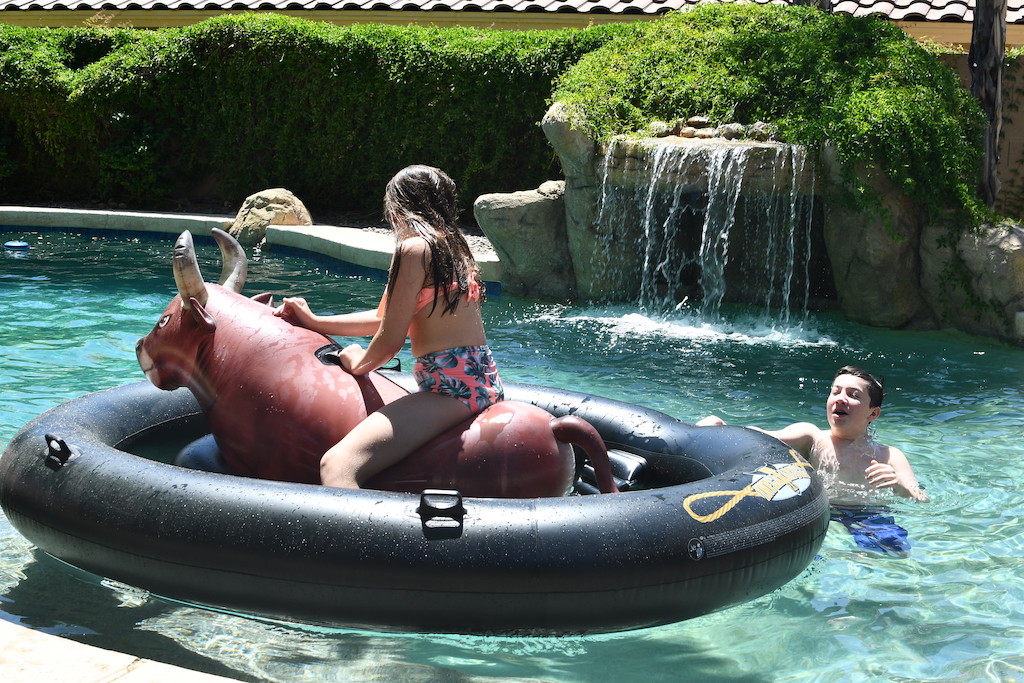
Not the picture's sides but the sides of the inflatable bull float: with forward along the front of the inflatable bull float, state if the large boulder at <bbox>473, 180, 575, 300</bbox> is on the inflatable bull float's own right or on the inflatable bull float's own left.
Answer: on the inflatable bull float's own right

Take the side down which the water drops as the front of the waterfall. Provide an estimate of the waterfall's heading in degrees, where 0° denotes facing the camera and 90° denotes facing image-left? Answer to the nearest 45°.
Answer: approximately 0°

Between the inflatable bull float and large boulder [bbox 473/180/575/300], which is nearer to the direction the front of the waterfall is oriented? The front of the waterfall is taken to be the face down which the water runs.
the inflatable bull float

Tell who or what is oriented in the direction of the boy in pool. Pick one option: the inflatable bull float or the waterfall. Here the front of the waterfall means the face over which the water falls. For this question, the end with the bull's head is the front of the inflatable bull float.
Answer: the waterfall

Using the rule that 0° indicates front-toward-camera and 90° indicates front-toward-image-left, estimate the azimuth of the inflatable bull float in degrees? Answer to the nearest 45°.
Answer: approximately 90°

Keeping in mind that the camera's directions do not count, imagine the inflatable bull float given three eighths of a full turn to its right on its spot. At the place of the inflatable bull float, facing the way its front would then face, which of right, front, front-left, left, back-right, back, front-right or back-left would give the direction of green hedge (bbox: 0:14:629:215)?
front-left

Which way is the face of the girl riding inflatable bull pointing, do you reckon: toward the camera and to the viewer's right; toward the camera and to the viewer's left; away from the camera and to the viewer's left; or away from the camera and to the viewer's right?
away from the camera and to the viewer's left

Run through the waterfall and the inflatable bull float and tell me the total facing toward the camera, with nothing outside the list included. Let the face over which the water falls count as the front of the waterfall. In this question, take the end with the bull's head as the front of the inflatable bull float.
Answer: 1

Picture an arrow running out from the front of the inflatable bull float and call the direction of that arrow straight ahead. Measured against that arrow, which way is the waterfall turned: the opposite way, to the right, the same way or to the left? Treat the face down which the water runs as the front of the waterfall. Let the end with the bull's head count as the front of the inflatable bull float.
to the left

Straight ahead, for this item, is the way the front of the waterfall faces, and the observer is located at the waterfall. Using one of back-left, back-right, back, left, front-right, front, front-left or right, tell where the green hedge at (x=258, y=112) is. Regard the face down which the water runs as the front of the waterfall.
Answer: back-right

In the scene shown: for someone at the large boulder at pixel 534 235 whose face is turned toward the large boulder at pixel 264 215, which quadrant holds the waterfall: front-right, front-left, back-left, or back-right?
back-right

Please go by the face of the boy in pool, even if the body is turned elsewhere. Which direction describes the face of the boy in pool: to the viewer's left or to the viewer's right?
to the viewer's left

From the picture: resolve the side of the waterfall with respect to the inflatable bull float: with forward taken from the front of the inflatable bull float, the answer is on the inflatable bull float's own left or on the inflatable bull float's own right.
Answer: on the inflatable bull float's own right
